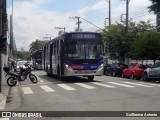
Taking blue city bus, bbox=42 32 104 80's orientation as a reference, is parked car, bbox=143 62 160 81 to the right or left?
on its left

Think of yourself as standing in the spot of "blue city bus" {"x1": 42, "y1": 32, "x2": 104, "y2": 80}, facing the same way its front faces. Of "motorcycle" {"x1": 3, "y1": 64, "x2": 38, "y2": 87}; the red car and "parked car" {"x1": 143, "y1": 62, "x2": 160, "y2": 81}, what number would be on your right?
1

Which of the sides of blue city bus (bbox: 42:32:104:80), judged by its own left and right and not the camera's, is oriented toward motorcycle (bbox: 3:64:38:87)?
right

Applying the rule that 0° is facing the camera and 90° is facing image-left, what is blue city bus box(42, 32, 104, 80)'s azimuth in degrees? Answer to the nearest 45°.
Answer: approximately 0°

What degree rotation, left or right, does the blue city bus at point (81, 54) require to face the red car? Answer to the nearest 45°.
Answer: approximately 135° to its left

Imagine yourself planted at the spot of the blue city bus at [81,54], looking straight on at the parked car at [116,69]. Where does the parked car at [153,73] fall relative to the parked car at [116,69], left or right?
right
